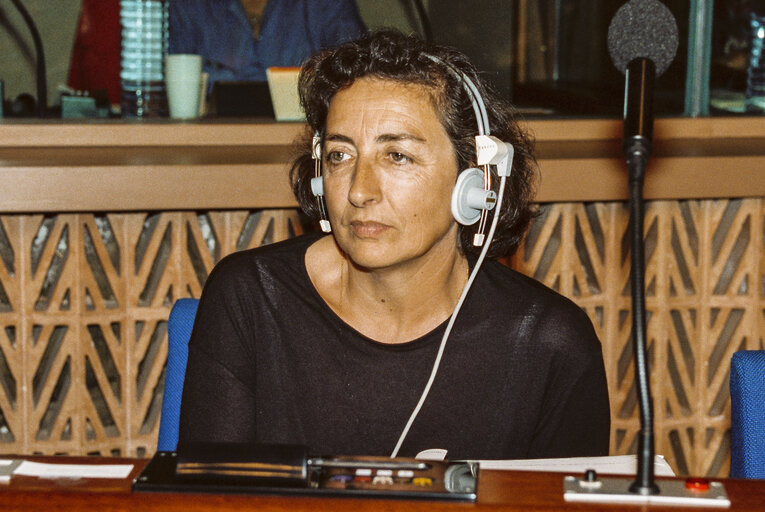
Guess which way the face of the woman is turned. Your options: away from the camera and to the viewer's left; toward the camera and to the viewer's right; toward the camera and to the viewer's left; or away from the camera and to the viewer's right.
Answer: toward the camera and to the viewer's left

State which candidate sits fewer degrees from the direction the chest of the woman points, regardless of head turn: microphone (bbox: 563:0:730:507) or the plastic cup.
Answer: the microphone

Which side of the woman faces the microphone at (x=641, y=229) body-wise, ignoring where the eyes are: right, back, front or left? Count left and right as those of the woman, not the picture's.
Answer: front

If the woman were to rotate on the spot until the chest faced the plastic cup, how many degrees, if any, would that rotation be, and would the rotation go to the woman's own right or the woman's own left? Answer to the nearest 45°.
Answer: approximately 135° to the woman's own right

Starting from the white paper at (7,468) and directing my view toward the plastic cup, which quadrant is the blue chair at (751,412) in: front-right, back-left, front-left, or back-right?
front-right

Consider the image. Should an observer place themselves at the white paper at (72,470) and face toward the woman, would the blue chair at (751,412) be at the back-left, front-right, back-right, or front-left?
front-right

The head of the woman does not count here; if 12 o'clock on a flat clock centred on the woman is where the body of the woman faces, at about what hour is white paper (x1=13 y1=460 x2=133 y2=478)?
The white paper is roughly at 1 o'clock from the woman.

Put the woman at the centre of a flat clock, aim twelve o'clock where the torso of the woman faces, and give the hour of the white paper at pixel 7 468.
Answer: The white paper is roughly at 1 o'clock from the woman.

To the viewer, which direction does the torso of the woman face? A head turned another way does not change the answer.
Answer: toward the camera
